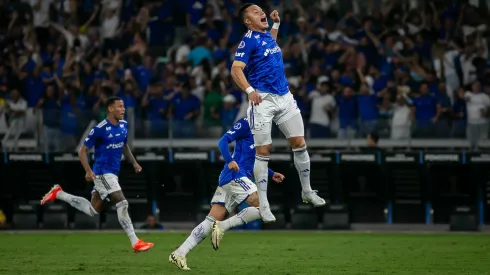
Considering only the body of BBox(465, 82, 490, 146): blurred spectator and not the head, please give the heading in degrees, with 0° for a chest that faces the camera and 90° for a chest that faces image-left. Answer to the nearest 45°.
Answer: approximately 0°

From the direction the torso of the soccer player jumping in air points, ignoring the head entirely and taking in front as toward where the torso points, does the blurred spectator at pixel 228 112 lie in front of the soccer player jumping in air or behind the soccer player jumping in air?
behind

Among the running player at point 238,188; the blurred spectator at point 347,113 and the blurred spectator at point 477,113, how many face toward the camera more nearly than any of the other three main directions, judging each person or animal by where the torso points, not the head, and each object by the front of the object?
2

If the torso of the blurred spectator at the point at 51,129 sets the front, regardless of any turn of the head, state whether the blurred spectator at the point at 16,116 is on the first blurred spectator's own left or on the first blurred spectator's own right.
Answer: on the first blurred spectator's own right

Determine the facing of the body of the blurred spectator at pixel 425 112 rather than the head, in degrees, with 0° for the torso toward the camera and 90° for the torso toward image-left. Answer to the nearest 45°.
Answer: approximately 0°

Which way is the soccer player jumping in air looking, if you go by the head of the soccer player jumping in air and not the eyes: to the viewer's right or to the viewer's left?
to the viewer's right

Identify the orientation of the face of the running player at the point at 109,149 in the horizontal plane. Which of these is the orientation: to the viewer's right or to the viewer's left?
to the viewer's right

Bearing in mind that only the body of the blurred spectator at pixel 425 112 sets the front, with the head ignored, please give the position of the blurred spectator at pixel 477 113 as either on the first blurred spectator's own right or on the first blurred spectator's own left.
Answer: on the first blurred spectator's own left

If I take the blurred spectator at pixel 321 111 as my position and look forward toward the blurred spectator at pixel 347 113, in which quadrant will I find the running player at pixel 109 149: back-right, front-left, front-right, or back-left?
back-right

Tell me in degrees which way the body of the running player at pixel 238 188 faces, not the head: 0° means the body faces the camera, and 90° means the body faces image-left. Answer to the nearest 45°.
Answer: approximately 270°
